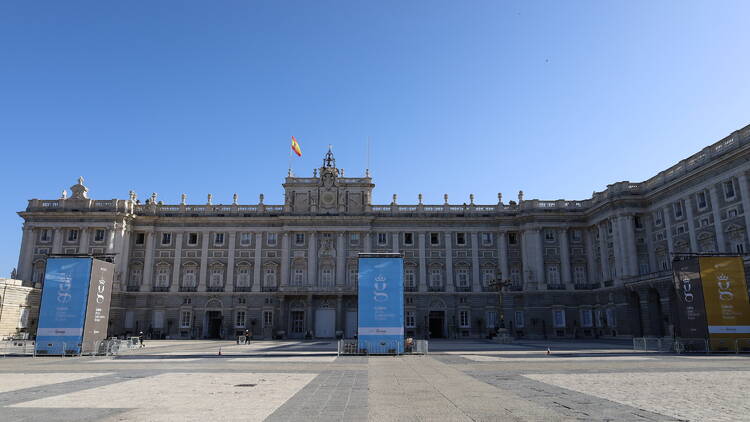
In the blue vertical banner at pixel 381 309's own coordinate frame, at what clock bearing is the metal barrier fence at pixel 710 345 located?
The metal barrier fence is roughly at 9 o'clock from the blue vertical banner.

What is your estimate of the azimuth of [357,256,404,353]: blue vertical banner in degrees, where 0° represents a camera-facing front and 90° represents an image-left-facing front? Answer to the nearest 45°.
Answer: approximately 0°

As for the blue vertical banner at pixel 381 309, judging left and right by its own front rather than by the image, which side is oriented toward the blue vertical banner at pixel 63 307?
right
